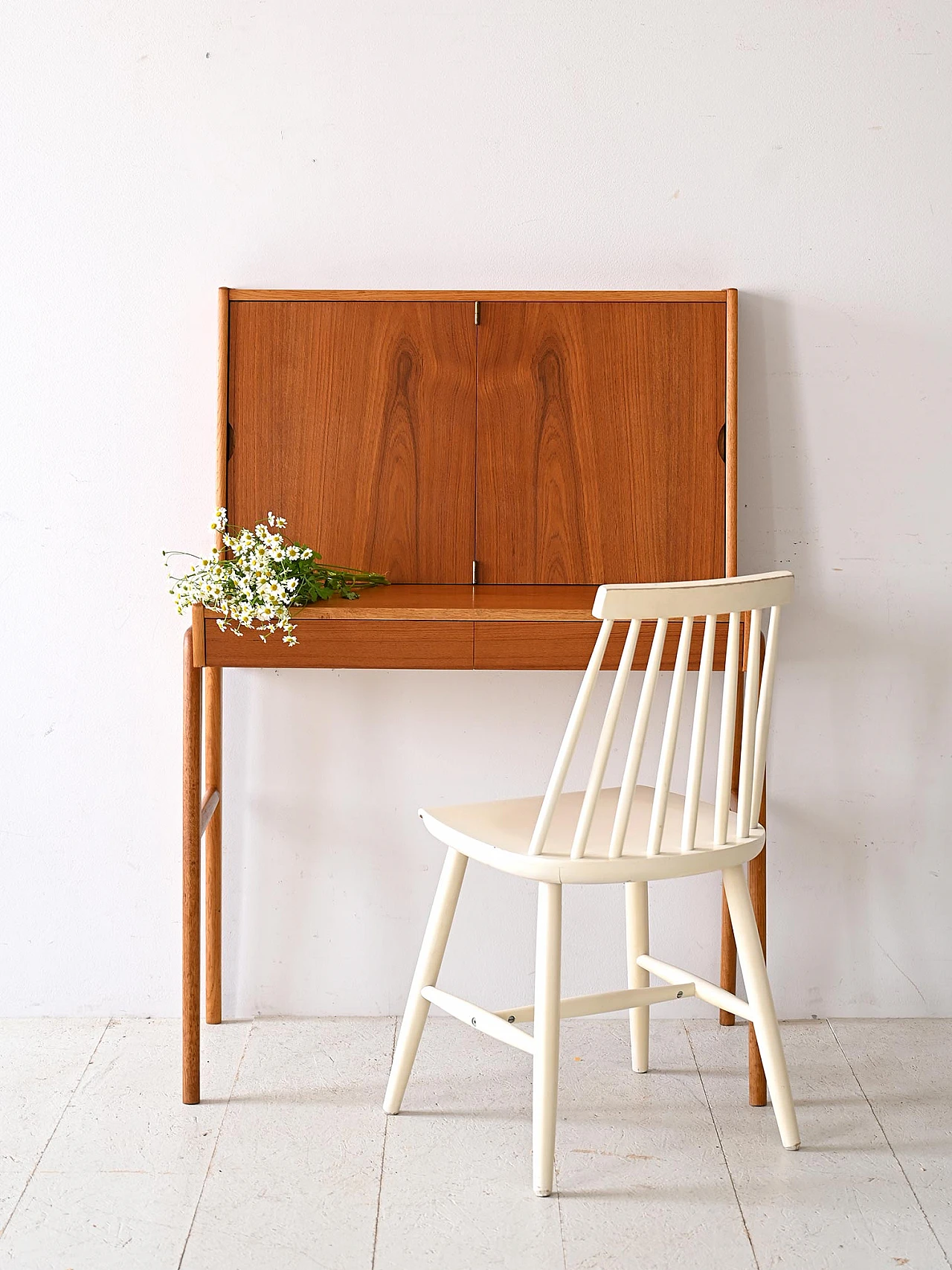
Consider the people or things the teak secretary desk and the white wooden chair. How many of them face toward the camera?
1

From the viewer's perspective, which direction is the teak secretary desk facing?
toward the camera

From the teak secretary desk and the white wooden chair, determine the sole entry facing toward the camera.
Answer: the teak secretary desk

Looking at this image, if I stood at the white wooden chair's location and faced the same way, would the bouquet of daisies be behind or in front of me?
in front
